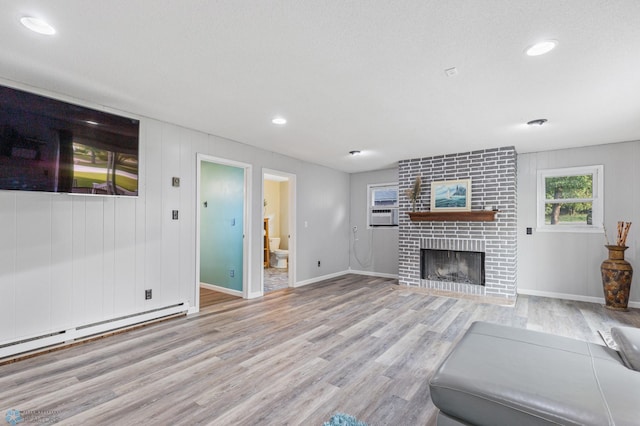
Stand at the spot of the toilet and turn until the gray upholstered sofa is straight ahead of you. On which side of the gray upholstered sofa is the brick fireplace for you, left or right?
left

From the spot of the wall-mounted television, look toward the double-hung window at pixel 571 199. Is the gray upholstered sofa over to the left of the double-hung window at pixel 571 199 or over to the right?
right

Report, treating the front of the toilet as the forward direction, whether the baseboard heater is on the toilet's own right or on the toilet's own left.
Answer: on the toilet's own right
